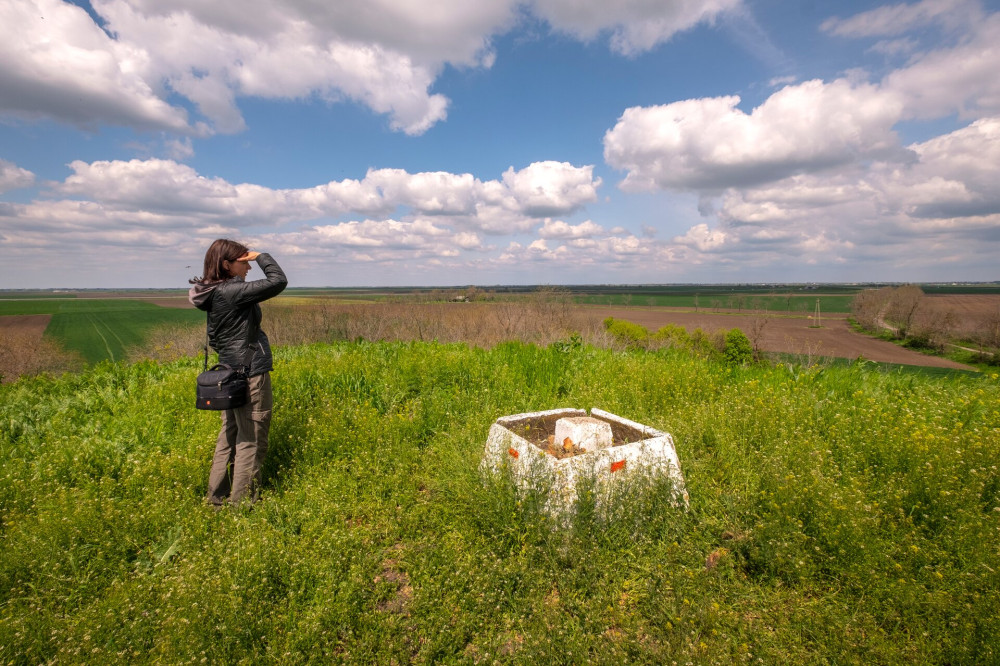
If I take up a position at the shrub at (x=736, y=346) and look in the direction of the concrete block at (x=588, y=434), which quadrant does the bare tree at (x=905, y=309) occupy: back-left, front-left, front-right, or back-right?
back-left

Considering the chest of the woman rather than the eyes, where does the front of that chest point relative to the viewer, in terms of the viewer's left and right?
facing away from the viewer and to the right of the viewer

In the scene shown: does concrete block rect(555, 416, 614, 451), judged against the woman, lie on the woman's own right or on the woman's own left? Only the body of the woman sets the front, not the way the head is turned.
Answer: on the woman's own right

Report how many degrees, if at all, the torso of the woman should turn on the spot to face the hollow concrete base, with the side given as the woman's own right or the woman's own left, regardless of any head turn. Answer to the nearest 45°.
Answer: approximately 90° to the woman's own right

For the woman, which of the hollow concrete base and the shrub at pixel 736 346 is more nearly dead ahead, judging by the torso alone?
the shrub
